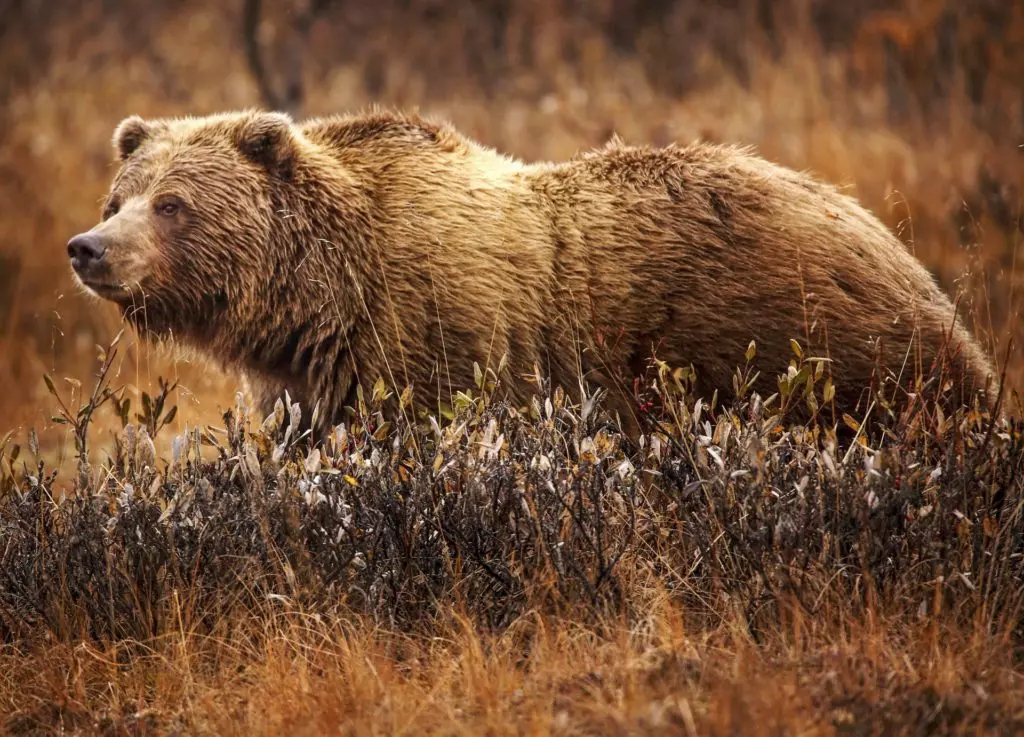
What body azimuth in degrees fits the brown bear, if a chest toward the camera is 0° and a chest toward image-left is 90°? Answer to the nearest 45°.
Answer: approximately 90°
